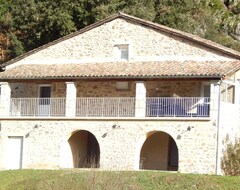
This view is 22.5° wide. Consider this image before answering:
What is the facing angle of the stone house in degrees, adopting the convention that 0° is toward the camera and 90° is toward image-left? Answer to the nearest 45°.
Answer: approximately 0°

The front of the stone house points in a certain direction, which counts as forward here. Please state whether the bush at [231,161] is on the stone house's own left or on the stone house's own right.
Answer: on the stone house's own left
